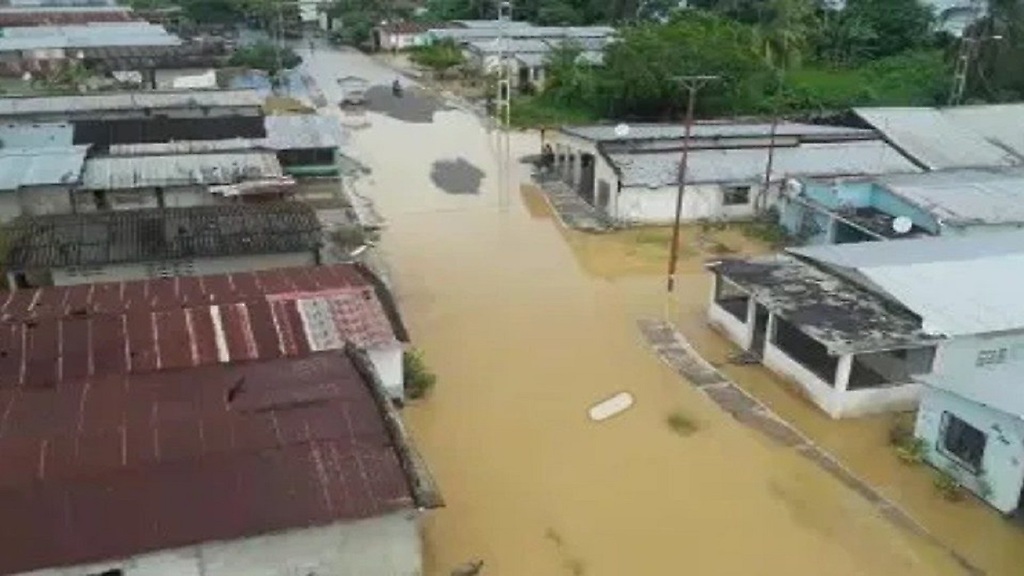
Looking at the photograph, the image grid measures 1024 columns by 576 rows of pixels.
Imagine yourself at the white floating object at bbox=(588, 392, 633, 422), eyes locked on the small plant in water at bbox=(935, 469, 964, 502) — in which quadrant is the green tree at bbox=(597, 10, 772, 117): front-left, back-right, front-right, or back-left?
back-left

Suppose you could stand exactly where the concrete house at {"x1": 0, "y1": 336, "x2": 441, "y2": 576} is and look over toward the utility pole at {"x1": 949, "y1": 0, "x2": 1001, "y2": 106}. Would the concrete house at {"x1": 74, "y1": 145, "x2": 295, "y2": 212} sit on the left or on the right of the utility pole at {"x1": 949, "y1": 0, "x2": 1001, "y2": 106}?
left

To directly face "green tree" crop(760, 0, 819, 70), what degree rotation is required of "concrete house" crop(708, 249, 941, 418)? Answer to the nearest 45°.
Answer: approximately 135° to its right

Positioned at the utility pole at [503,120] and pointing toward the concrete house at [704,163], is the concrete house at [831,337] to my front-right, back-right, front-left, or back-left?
front-right

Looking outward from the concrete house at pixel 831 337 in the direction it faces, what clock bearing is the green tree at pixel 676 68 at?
The green tree is roughly at 4 o'clock from the concrete house.

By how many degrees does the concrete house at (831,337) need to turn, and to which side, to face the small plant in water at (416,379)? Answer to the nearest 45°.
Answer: approximately 45° to its right

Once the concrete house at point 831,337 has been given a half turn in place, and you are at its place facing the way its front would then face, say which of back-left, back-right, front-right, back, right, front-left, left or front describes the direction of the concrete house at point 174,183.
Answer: back-left

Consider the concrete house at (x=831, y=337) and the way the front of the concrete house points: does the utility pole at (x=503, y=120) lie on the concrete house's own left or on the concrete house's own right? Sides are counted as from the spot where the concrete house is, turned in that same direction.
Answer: on the concrete house's own right

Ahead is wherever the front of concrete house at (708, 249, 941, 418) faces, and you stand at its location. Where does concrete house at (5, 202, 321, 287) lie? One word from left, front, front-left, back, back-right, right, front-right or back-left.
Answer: front-right

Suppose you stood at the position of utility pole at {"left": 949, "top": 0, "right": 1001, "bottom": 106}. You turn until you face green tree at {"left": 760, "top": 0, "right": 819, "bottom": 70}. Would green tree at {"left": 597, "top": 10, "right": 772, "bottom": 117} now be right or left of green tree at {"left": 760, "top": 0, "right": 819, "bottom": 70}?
left

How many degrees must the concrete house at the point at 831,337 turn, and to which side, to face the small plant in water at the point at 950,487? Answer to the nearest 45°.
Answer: approximately 90° to its left

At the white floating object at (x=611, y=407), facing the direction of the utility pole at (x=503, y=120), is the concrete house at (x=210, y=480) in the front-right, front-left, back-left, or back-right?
back-left

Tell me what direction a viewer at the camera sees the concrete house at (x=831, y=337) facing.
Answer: facing the viewer and to the left of the viewer

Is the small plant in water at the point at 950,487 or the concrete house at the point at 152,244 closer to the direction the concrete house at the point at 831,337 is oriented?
the concrete house

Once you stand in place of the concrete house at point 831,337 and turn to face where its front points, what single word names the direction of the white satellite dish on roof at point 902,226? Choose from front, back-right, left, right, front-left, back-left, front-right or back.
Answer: back-right
